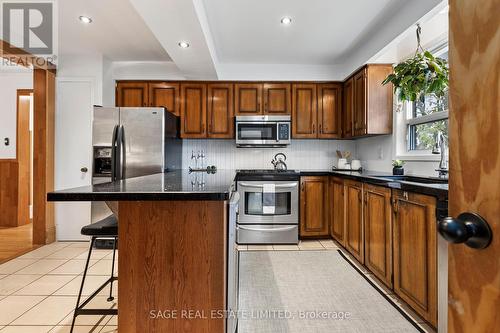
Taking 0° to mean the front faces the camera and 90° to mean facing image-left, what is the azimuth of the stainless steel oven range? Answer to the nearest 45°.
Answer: approximately 0°

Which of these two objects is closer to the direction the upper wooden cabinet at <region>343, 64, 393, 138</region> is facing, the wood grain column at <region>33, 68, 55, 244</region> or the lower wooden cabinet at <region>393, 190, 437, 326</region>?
the wood grain column

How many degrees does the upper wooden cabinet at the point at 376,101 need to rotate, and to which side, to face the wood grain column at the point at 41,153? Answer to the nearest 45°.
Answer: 0° — it already faces it

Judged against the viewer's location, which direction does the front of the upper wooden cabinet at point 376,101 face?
facing to the left of the viewer

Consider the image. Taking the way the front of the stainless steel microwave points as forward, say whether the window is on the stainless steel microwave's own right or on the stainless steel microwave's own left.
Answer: on the stainless steel microwave's own left

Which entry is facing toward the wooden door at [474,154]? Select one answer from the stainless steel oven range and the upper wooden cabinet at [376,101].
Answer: the stainless steel oven range

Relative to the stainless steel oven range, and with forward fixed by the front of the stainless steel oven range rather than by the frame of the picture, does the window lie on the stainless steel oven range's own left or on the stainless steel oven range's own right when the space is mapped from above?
on the stainless steel oven range's own left

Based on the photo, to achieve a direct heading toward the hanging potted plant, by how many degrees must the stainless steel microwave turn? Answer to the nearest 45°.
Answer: approximately 45° to its left

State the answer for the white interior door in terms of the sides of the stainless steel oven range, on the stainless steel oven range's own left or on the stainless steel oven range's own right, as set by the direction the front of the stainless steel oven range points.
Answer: on the stainless steel oven range's own right

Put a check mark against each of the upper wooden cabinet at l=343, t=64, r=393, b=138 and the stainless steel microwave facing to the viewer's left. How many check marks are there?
1
